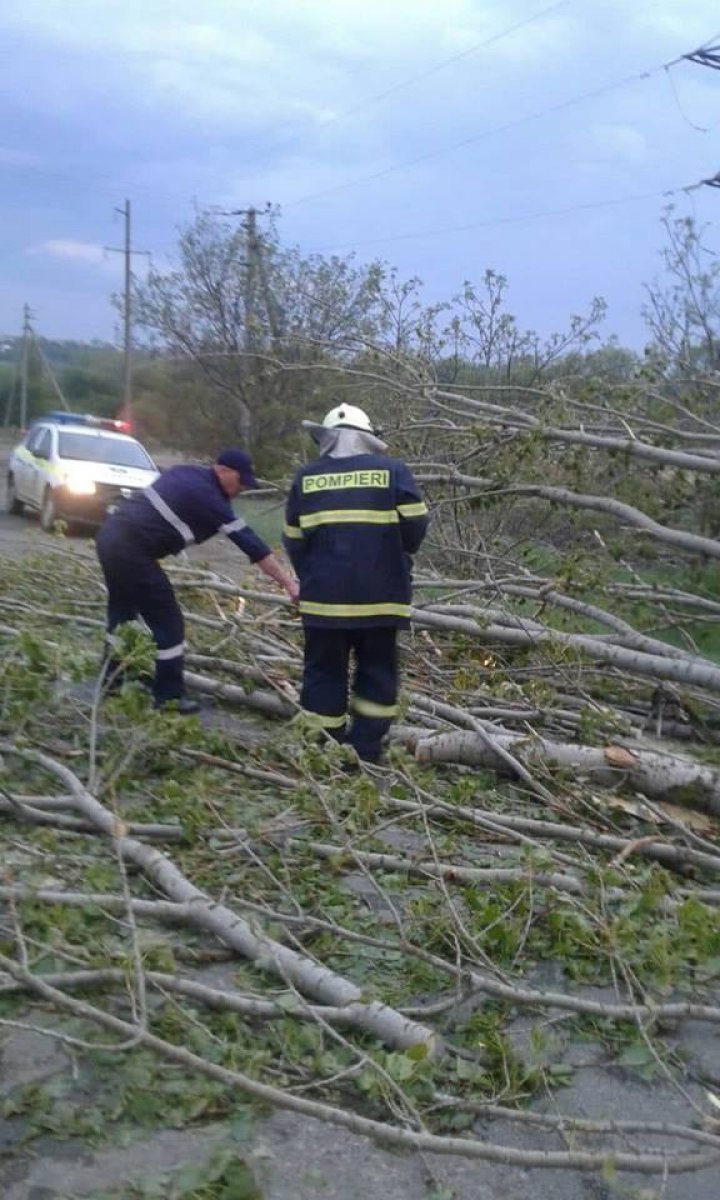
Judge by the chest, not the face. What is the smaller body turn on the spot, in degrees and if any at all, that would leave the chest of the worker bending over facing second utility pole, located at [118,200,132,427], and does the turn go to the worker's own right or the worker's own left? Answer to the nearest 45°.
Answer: approximately 90° to the worker's own left

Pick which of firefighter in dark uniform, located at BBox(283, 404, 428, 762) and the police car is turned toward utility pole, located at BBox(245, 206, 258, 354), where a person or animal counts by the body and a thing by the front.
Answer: the firefighter in dark uniform

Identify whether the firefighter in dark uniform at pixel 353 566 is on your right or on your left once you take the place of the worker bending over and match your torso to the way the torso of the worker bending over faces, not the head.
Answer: on your right

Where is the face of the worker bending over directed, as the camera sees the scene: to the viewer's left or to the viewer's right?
to the viewer's right

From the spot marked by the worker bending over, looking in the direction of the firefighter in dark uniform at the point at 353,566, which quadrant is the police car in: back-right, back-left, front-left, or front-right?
back-left

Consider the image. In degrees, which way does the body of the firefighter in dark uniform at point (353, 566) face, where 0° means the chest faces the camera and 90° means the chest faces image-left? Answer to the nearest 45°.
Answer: approximately 180°

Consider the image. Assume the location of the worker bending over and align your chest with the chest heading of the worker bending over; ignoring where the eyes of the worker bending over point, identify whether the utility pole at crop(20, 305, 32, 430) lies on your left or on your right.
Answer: on your left

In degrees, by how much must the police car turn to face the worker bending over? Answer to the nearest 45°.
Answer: approximately 45° to its right

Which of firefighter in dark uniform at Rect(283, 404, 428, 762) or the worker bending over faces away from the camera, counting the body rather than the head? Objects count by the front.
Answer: the firefighter in dark uniform

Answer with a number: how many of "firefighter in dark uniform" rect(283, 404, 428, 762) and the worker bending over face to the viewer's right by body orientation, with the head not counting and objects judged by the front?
1

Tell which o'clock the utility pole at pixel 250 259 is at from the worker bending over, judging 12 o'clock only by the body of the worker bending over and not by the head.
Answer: The utility pole is roughly at 9 o'clock from the worker bending over.

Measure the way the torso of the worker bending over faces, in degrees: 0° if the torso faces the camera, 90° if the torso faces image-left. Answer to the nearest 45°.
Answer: approximately 270°

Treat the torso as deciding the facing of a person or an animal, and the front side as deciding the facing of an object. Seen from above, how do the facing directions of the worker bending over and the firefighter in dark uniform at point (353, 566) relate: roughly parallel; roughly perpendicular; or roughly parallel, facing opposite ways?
roughly perpendicular
